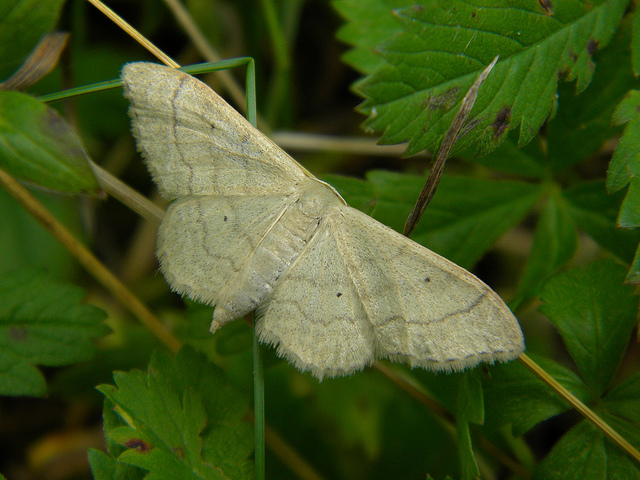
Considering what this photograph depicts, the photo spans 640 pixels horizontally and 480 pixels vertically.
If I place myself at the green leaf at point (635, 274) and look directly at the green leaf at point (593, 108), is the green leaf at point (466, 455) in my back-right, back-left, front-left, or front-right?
back-left

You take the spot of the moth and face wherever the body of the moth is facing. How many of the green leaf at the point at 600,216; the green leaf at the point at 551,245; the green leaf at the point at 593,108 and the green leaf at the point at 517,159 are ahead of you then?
4

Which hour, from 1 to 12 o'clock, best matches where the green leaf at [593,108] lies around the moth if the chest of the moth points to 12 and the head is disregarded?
The green leaf is roughly at 12 o'clock from the moth.

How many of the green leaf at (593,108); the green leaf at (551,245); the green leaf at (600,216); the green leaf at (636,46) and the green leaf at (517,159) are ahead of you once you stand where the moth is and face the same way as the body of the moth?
5

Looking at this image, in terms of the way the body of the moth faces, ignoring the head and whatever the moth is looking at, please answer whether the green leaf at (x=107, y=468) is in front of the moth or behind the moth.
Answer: behind

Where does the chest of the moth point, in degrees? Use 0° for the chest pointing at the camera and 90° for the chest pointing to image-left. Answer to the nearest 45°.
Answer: approximately 225°

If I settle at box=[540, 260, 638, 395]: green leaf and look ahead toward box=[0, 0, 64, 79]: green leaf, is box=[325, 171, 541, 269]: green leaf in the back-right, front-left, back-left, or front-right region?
front-right

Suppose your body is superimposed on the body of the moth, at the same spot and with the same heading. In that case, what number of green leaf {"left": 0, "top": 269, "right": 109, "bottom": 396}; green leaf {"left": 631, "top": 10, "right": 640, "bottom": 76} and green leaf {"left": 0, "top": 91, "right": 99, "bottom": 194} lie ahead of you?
1

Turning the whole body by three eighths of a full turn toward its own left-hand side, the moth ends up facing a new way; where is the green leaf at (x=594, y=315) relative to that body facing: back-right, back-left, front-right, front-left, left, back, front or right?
back

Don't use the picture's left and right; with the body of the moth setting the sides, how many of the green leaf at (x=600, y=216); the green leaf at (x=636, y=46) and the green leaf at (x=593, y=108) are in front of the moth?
3

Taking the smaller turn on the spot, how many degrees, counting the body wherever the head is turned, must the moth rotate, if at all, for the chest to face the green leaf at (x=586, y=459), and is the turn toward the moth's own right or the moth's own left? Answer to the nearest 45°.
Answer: approximately 45° to the moth's own right

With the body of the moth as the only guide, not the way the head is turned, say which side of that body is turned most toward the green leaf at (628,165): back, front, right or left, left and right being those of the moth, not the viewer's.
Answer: front
